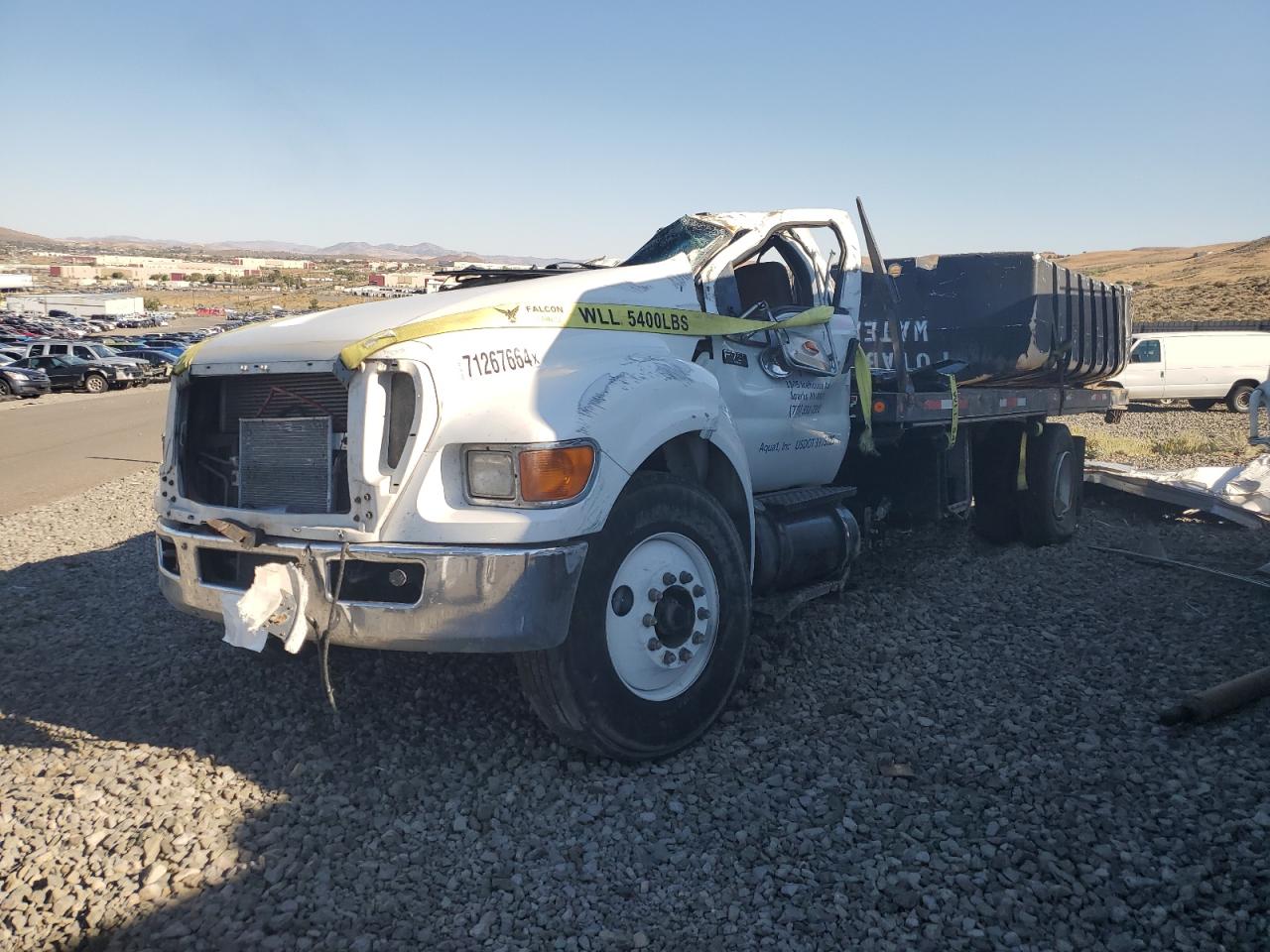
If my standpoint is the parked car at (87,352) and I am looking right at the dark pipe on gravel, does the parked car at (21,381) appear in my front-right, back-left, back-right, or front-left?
front-right

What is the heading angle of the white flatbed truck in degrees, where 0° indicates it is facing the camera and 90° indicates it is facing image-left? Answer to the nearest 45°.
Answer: approximately 45°

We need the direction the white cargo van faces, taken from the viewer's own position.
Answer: facing to the left of the viewer

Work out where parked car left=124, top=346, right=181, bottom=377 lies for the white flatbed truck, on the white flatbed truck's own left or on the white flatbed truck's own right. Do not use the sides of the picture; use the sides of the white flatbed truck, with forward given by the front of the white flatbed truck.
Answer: on the white flatbed truck's own right

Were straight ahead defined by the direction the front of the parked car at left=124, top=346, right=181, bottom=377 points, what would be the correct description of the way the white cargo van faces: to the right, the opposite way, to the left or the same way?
the opposite way

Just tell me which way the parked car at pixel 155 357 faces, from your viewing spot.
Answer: facing the viewer and to the right of the viewer
